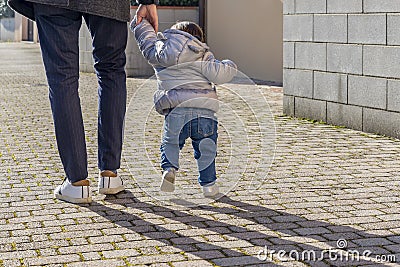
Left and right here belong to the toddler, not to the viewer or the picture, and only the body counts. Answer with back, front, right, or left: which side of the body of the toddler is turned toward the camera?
back
